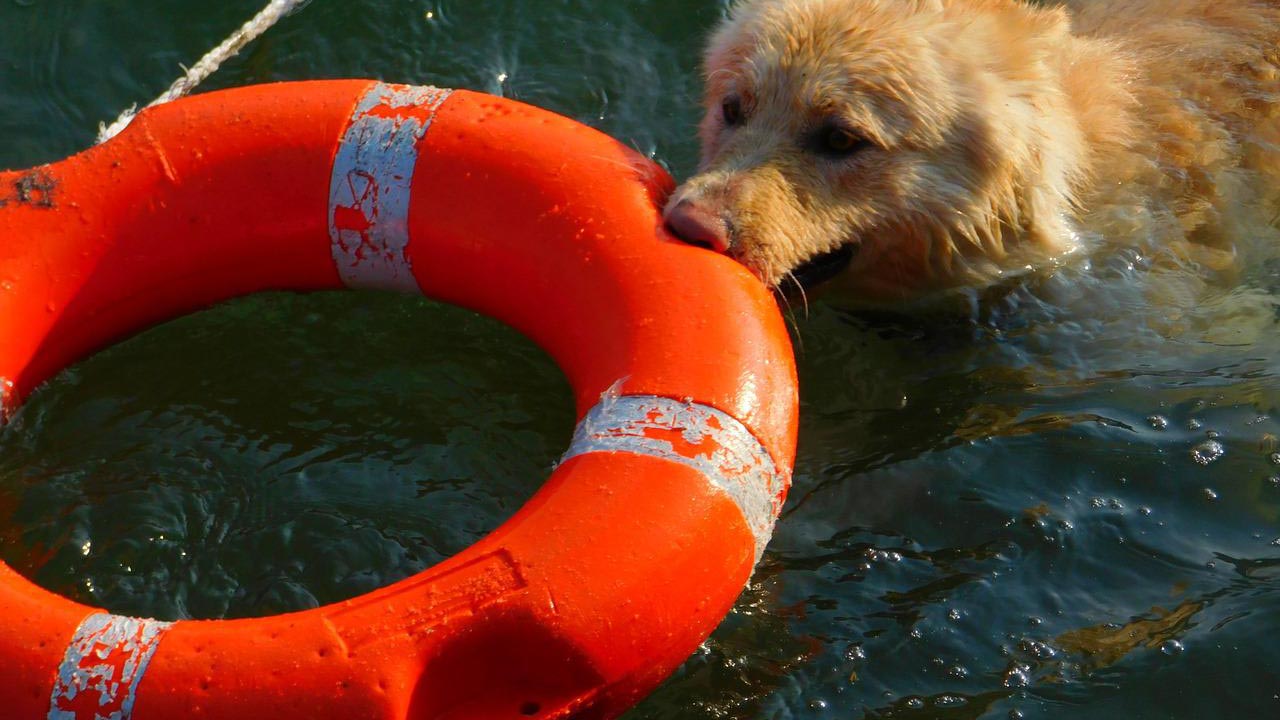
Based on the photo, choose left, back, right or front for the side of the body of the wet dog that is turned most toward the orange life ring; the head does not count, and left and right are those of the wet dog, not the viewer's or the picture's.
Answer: front

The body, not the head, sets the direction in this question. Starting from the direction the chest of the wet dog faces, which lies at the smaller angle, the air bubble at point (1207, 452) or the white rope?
the white rope

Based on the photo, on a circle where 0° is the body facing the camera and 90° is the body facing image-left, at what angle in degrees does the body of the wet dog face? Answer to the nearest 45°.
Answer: approximately 45°

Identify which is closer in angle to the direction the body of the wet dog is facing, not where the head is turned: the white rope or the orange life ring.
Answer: the orange life ring

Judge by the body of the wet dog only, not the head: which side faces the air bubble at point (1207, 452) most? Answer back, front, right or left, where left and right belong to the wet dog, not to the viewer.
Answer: left

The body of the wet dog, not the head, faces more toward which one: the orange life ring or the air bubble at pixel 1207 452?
the orange life ring

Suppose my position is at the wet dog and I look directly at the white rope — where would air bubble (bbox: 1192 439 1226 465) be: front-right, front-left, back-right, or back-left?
back-left
